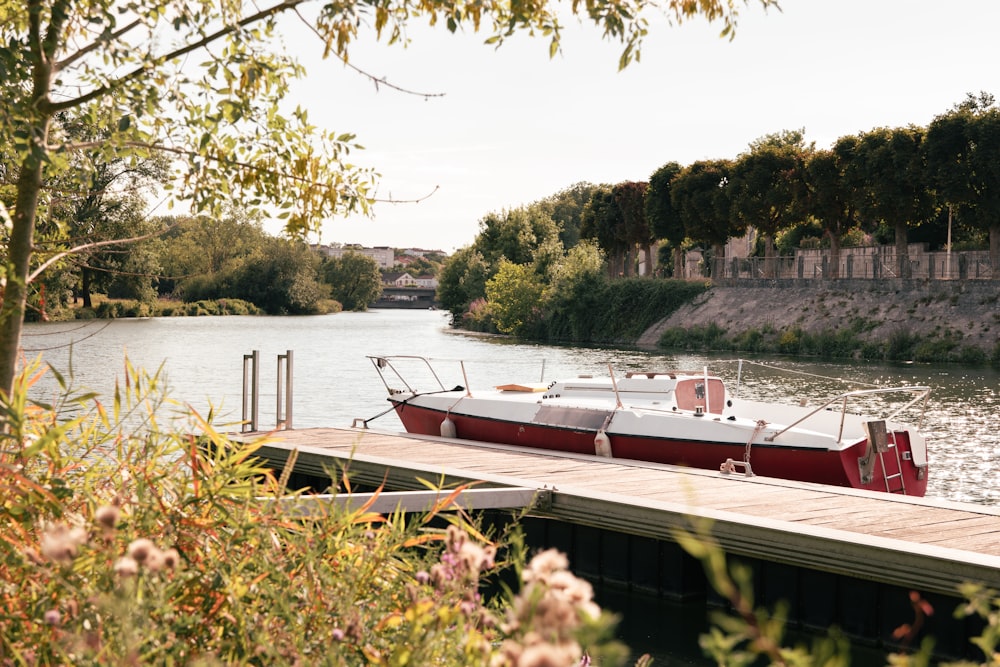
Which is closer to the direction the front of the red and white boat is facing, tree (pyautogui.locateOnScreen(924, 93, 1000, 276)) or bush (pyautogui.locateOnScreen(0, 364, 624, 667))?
the tree

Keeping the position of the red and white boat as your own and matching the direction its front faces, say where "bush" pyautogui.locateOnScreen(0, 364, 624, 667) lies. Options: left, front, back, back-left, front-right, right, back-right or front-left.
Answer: back-left

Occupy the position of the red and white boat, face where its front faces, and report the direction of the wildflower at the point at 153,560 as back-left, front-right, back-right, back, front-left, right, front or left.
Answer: back-left

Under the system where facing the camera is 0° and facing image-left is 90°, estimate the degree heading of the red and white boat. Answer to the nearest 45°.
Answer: approximately 135°

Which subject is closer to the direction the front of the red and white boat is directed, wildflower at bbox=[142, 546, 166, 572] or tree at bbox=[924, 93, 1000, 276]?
the tree

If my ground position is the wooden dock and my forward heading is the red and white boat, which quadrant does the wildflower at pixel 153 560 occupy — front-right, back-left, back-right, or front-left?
back-left

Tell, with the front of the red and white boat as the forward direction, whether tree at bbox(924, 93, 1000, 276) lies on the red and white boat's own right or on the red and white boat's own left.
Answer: on the red and white boat's own right
